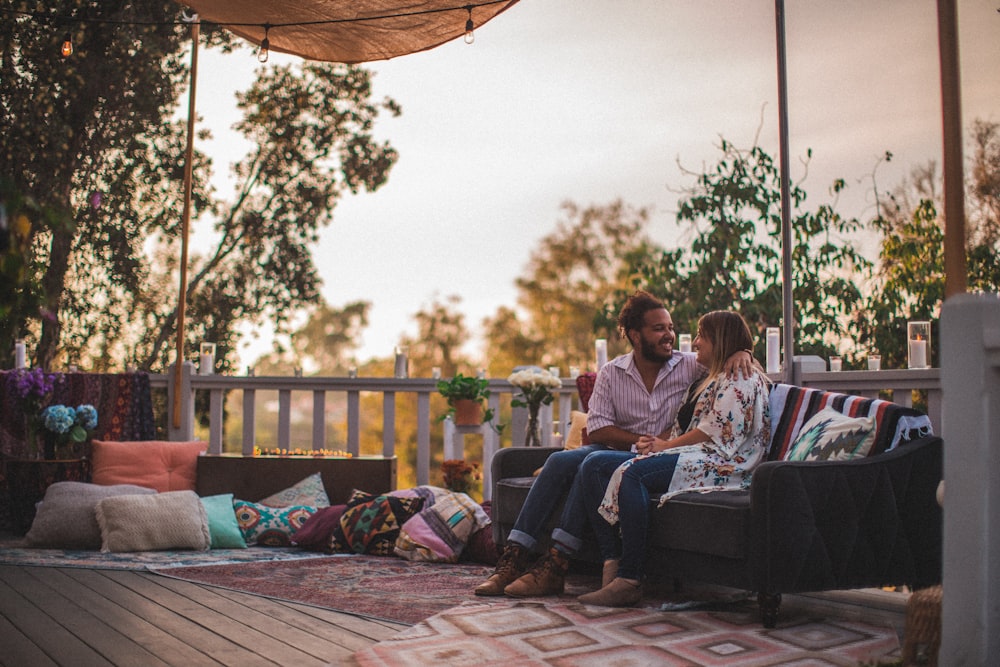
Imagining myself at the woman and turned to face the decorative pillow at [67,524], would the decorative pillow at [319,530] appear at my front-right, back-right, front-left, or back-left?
front-right

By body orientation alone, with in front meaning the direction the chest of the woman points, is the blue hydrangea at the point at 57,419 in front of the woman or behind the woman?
in front

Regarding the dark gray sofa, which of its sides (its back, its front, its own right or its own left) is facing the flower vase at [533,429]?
right

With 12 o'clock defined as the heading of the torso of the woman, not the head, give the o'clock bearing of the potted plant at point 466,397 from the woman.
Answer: The potted plant is roughly at 2 o'clock from the woman.

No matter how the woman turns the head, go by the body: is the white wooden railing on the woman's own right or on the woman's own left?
on the woman's own right

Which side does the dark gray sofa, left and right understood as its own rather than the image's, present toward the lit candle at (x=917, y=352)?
back

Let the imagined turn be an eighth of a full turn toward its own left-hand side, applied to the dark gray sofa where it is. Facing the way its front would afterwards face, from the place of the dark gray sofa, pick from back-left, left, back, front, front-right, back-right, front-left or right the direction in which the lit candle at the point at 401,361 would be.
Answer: back-right

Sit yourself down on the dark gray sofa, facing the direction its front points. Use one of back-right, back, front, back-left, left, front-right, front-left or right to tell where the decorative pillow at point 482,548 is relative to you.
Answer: right

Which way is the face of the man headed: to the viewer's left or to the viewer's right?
to the viewer's right

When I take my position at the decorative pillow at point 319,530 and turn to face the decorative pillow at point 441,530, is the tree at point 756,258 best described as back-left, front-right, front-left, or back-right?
front-left

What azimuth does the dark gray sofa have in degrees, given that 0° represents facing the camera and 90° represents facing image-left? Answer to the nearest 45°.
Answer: approximately 45°

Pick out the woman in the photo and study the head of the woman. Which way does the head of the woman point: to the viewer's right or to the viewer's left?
to the viewer's left

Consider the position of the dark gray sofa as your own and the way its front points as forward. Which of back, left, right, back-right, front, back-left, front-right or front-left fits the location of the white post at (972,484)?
front-left

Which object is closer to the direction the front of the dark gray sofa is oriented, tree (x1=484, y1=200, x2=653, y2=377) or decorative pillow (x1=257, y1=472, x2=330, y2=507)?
the decorative pillow

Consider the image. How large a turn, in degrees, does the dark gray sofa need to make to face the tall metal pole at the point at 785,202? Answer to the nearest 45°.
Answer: approximately 135° to its right

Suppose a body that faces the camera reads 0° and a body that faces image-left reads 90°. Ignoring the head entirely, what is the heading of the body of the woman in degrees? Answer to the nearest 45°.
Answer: approximately 90°
